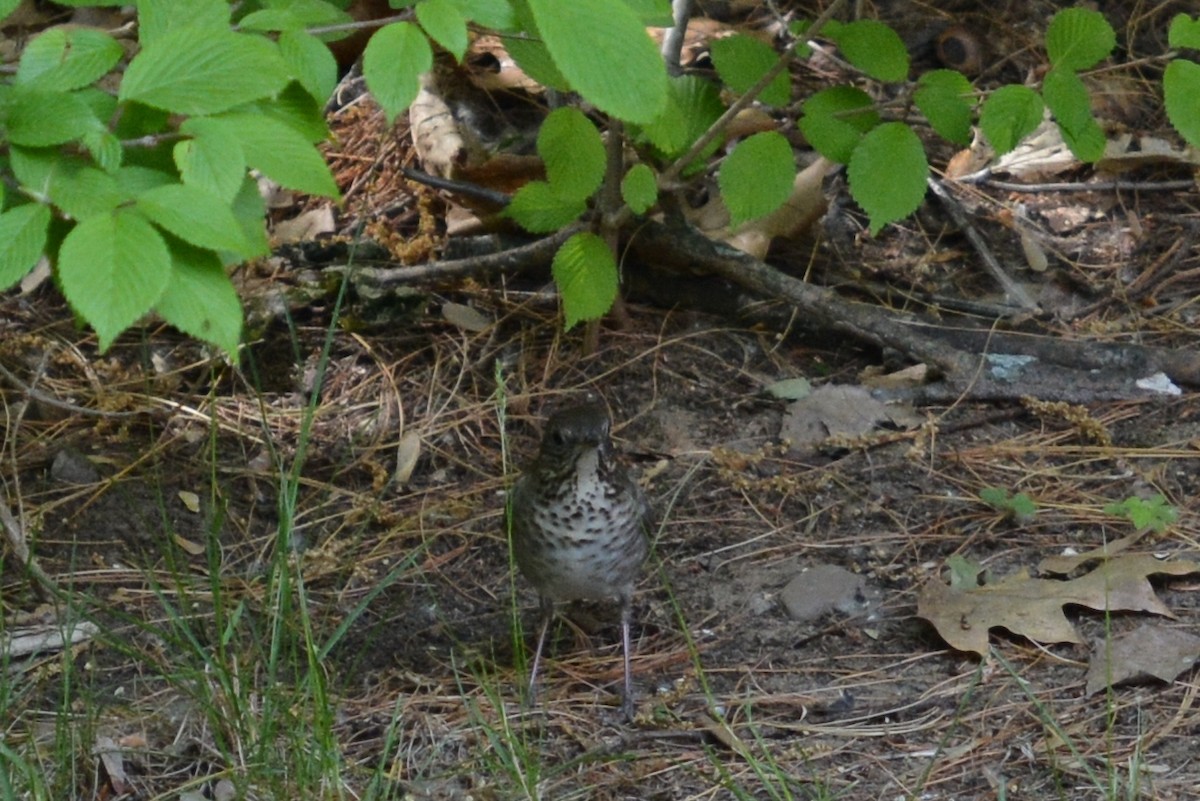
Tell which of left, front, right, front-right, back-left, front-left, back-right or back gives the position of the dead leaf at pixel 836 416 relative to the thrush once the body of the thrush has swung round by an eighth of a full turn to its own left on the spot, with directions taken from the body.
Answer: left

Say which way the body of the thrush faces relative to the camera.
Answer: toward the camera

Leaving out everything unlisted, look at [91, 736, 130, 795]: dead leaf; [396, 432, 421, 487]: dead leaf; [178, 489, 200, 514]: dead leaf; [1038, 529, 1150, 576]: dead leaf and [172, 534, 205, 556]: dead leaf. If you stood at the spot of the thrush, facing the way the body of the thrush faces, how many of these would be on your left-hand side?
1

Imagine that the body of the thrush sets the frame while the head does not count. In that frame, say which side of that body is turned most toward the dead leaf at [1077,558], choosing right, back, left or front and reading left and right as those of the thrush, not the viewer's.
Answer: left

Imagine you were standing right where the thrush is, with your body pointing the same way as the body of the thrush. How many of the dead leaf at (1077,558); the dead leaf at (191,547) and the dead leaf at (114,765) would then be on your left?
1

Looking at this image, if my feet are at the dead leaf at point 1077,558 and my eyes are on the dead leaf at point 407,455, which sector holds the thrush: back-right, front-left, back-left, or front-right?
front-left

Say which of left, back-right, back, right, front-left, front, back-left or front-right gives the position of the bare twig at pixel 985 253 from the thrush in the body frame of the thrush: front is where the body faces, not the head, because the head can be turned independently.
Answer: back-left

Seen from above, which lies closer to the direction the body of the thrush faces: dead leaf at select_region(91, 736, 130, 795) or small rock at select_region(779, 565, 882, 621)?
the dead leaf

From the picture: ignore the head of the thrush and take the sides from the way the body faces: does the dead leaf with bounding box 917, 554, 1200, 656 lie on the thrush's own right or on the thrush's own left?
on the thrush's own left

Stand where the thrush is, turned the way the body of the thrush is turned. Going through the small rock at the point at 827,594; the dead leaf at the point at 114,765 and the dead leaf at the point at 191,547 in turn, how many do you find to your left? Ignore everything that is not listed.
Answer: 1

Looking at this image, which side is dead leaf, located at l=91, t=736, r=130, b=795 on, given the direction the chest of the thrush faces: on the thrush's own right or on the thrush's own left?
on the thrush's own right

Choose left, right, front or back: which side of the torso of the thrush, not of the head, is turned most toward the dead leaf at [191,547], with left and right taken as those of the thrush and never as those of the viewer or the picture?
right
